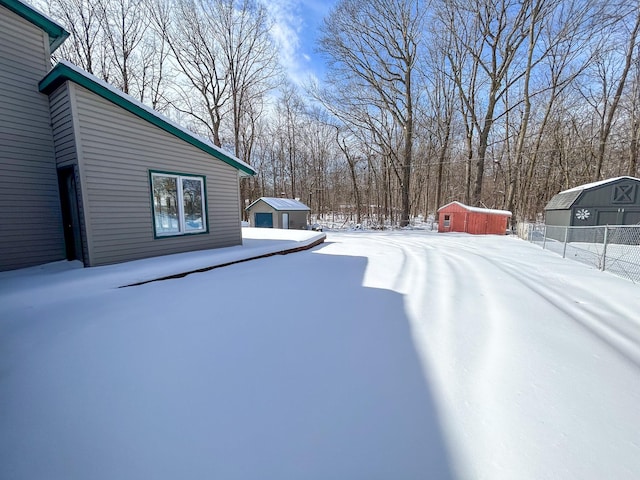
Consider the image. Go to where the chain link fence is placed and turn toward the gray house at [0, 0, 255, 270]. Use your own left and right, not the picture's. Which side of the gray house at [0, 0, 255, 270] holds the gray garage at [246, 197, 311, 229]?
right

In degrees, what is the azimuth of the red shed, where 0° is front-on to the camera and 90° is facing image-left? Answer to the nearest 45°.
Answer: approximately 0°

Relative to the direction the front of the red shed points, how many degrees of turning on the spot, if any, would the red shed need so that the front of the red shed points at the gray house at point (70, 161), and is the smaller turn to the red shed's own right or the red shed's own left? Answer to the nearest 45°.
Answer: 0° — it already faces it

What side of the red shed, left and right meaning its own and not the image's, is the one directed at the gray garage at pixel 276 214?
right
